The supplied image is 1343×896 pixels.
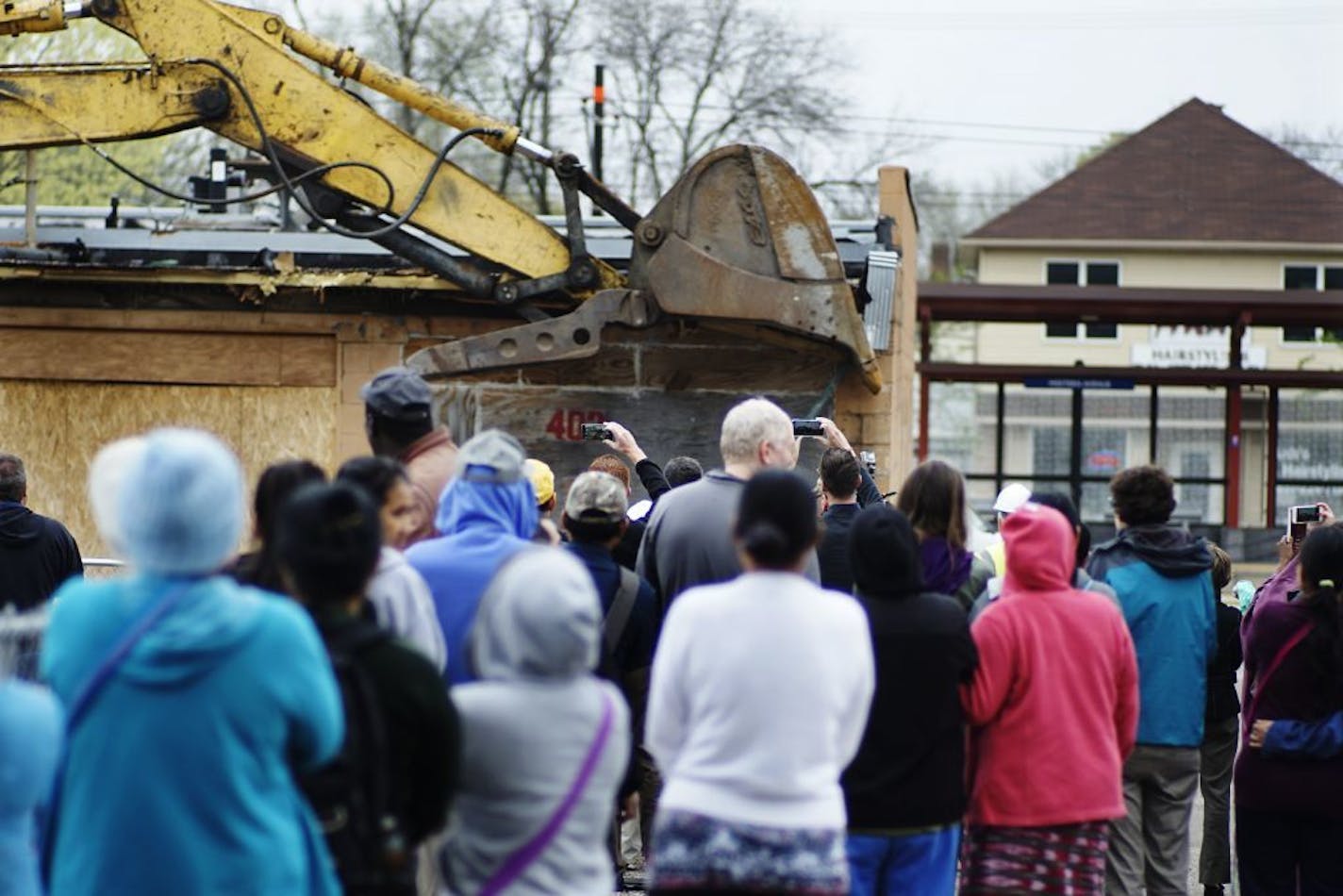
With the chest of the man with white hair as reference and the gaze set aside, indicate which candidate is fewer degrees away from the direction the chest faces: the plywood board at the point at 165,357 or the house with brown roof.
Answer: the house with brown roof

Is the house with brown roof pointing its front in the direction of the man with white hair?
yes

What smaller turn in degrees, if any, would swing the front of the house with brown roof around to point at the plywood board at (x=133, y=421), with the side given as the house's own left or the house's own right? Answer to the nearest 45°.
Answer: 0° — it already faces it

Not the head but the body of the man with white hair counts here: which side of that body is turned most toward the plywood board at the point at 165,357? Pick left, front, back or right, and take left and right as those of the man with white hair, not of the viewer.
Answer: front

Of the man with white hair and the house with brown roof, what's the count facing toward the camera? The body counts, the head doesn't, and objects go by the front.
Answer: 1

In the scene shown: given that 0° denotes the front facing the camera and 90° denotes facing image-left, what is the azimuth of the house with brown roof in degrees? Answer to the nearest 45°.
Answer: approximately 0°

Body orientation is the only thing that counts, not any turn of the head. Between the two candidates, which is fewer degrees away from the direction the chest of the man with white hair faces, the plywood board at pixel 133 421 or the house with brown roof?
the house with brown roof

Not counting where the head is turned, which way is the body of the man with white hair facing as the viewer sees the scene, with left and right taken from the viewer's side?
facing away from the viewer and to the right of the viewer

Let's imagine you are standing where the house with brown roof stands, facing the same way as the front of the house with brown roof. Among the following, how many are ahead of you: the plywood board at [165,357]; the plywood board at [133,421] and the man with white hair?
3

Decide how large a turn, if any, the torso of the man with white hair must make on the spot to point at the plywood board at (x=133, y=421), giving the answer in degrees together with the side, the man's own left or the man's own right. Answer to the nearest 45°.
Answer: approximately 90° to the man's own left
